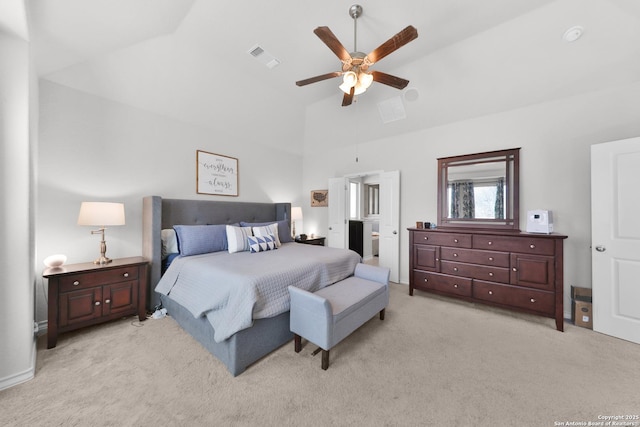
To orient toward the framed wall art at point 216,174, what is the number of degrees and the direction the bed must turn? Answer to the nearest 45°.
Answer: approximately 135° to its left

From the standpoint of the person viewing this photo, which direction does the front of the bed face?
facing the viewer and to the right of the viewer

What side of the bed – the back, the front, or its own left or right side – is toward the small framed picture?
left

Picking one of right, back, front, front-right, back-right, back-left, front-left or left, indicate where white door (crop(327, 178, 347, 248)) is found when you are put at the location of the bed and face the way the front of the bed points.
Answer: left

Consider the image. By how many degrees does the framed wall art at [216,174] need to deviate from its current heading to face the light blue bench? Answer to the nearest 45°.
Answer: approximately 45° to its right

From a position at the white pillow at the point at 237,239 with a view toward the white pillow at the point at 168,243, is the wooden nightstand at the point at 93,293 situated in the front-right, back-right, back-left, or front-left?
front-left

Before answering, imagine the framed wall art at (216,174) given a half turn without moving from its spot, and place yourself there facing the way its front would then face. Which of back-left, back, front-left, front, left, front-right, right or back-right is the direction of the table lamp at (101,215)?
left

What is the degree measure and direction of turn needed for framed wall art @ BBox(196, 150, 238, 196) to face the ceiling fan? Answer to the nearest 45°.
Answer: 0° — it already faces it

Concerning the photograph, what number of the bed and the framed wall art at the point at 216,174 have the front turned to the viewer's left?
0

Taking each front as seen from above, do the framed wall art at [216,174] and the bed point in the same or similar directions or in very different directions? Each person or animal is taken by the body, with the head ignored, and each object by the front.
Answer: same or similar directions

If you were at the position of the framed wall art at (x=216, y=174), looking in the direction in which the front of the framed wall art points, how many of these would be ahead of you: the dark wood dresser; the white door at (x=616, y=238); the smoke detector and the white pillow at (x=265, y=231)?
4
